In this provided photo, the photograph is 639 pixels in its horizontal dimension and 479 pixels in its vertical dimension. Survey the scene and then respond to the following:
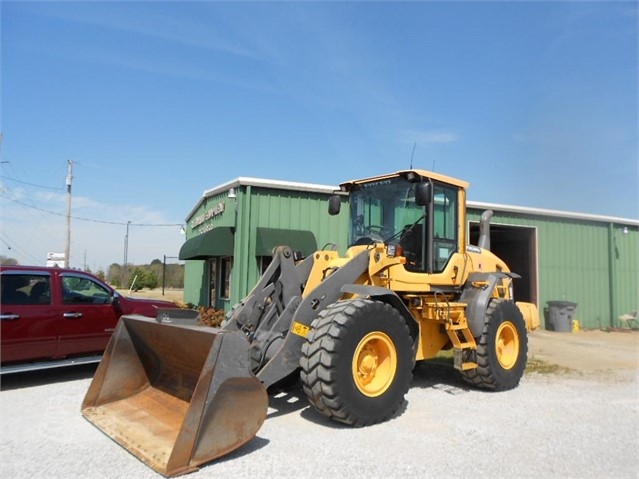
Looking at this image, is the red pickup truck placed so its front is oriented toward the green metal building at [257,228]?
yes

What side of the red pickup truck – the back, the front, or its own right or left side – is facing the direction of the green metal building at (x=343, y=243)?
front

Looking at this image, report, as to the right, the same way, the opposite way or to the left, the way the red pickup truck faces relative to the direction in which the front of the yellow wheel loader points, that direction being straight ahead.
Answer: the opposite way

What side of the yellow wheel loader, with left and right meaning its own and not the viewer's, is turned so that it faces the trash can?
back

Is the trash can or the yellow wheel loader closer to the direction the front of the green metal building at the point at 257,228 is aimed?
the yellow wheel loader

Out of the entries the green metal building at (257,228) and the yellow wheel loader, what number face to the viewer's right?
0

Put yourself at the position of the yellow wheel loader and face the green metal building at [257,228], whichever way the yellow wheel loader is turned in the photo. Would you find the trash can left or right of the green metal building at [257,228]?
right

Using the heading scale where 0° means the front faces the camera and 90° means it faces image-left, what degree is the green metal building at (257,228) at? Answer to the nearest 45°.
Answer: approximately 45°

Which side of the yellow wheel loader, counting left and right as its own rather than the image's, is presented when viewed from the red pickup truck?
right

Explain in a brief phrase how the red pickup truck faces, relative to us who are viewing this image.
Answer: facing away from the viewer and to the right of the viewer

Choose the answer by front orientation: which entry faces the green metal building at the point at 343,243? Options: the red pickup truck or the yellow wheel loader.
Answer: the red pickup truck

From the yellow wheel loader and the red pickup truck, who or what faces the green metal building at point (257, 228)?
the red pickup truck
